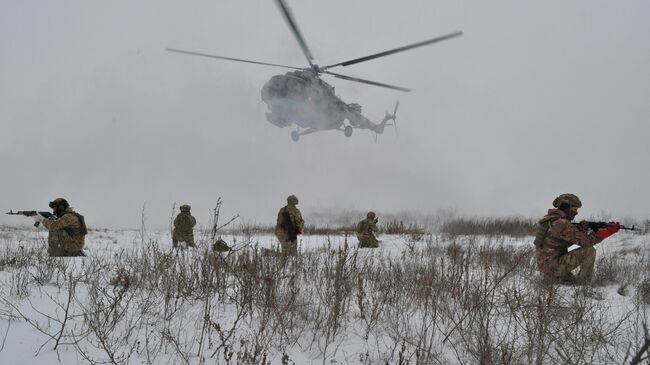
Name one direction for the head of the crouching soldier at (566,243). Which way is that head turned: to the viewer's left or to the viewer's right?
to the viewer's right

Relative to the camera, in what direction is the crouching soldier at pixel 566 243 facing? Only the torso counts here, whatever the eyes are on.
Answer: to the viewer's right

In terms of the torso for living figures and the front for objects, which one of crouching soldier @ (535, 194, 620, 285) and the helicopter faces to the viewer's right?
the crouching soldier

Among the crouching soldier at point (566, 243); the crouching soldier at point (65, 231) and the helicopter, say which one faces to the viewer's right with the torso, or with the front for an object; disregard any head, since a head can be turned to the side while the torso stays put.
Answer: the crouching soldier at point (566, 243)

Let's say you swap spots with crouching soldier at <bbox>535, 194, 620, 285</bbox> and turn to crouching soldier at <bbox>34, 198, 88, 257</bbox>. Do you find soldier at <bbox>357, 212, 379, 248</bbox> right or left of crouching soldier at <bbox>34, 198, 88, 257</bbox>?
right

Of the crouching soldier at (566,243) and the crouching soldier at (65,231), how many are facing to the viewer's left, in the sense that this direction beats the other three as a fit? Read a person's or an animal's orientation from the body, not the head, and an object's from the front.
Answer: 1

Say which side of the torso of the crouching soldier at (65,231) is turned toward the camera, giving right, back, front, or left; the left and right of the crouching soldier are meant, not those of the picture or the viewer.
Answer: left

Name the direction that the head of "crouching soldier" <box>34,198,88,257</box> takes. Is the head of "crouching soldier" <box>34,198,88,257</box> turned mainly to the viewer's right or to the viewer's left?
to the viewer's left

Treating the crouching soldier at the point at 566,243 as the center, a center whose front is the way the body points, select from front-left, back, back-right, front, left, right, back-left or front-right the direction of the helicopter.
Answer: back-left

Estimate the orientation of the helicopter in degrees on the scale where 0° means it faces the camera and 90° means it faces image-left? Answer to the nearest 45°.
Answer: approximately 45°
